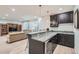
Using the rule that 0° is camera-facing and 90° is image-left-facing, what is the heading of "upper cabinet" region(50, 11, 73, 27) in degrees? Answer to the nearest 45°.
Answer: approximately 45°

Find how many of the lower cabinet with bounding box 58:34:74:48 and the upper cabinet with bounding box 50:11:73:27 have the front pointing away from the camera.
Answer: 0

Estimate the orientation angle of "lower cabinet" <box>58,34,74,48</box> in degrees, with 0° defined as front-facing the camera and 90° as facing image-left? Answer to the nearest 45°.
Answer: approximately 45°
